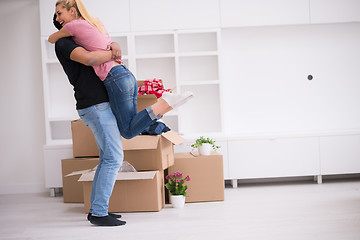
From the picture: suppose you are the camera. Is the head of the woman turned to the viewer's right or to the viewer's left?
to the viewer's left

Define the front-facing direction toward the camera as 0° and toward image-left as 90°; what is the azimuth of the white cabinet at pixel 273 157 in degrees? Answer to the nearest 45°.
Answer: approximately 0°

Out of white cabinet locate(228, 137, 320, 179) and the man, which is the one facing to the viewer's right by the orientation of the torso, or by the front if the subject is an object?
the man

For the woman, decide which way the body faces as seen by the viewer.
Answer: to the viewer's left

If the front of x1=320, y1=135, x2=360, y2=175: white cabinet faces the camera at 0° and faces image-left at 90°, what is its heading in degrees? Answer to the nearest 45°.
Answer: approximately 0°

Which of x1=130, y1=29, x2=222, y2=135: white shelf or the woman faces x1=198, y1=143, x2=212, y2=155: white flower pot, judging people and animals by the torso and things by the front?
the white shelf
